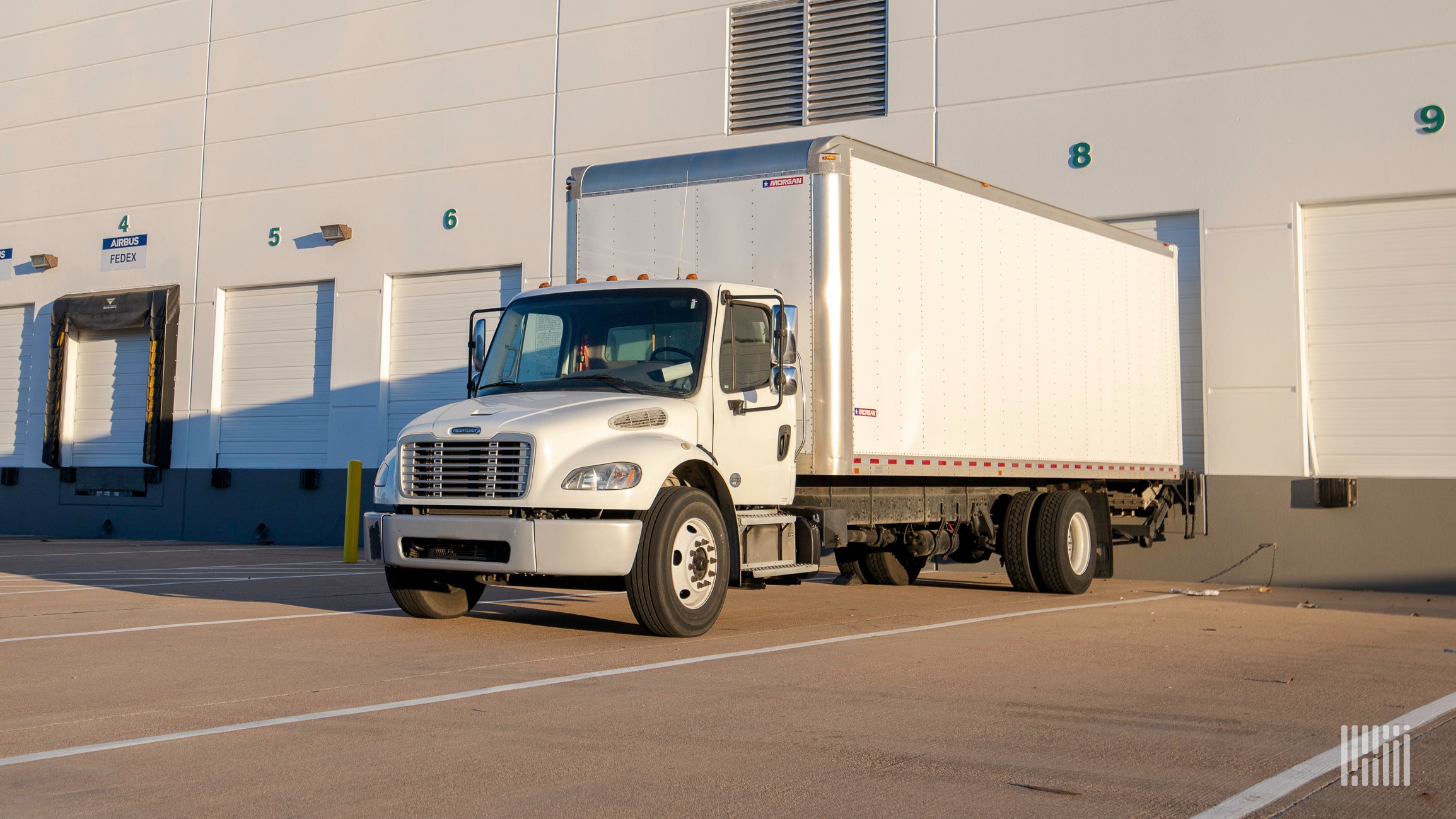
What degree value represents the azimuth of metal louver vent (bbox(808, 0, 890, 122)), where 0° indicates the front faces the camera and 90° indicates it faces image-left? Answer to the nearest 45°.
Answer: approximately 45°

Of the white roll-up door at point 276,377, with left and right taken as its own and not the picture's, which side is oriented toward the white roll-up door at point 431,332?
left

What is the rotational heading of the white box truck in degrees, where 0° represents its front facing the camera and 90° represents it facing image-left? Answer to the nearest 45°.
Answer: approximately 45°

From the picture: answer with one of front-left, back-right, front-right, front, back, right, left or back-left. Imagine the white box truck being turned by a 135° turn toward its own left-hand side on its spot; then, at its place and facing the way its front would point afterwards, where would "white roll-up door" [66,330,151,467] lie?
back-left

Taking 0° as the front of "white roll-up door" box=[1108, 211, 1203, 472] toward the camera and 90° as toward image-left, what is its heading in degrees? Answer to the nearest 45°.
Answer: approximately 0°

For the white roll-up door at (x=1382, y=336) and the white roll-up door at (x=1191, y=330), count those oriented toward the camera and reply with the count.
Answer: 2

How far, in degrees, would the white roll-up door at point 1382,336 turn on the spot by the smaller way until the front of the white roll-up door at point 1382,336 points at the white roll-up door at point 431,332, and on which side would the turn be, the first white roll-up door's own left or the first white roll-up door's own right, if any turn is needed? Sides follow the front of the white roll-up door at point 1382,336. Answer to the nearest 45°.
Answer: approximately 90° to the first white roll-up door's own right

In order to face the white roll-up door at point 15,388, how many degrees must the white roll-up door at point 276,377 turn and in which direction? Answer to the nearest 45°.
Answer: approximately 90° to its right

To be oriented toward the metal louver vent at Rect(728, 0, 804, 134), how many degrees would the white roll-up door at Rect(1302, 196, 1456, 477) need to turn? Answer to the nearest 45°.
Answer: approximately 90° to its right

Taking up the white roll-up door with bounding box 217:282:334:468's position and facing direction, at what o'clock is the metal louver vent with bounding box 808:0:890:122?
The metal louver vent is roughly at 9 o'clock from the white roll-up door.
